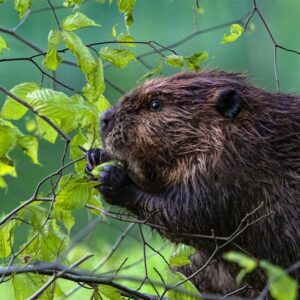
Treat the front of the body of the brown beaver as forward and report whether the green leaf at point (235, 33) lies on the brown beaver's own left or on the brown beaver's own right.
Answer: on the brown beaver's own right

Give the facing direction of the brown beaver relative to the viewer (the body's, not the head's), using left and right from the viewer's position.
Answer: facing to the left of the viewer

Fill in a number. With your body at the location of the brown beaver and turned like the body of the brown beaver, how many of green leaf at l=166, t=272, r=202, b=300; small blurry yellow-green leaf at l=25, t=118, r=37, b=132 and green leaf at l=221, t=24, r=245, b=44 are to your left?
1

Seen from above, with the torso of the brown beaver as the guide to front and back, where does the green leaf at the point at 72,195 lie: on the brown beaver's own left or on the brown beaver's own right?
on the brown beaver's own left

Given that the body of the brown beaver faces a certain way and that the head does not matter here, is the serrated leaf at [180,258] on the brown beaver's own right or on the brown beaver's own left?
on the brown beaver's own left
